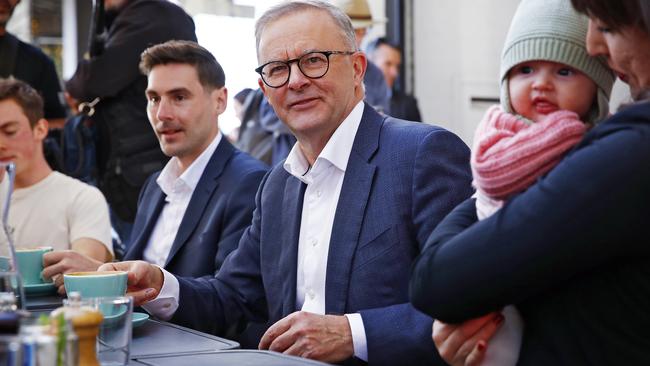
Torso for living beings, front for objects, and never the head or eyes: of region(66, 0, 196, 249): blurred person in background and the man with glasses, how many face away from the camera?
0

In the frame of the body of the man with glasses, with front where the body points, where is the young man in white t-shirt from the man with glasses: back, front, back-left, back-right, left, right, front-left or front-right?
right

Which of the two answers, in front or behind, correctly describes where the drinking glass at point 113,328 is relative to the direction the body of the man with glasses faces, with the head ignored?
in front

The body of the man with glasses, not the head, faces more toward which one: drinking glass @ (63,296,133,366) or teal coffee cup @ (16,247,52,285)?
the drinking glass

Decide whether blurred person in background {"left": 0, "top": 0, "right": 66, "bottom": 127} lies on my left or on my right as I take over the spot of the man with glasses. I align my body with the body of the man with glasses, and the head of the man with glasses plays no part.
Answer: on my right

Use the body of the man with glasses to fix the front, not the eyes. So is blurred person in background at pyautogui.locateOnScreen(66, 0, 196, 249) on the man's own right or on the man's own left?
on the man's own right

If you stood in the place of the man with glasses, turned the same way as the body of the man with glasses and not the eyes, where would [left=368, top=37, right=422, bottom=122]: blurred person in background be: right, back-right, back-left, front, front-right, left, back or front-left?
back-right
